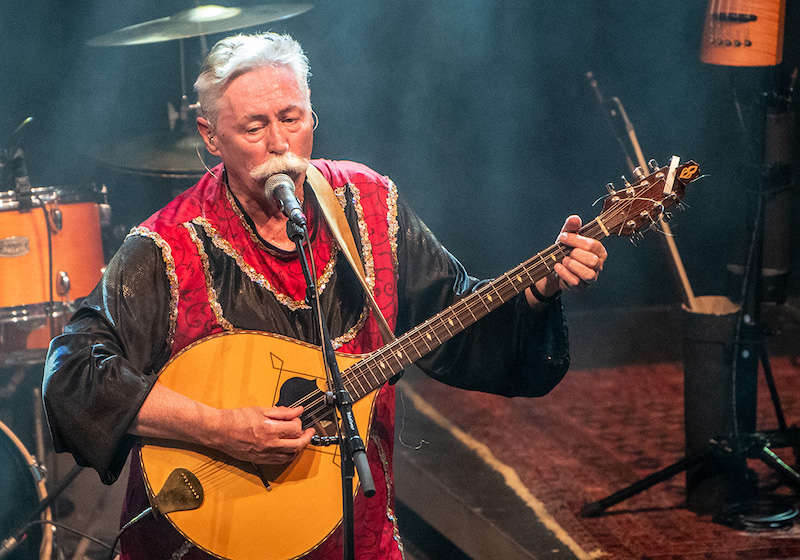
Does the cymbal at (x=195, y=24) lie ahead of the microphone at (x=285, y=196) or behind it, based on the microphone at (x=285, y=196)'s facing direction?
ahead

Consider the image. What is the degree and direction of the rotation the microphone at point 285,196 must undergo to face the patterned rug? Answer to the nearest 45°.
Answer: approximately 90° to its right

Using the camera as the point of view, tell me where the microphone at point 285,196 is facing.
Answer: facing away from the viewer and to the left of the viewer

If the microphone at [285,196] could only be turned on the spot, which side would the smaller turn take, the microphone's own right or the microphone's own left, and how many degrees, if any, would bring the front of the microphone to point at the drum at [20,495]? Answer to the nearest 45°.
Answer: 0° — it already faces it

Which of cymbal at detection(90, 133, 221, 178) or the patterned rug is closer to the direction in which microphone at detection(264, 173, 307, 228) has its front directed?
the cymbal

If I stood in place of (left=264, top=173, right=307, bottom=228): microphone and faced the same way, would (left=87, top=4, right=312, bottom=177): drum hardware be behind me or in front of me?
in front
